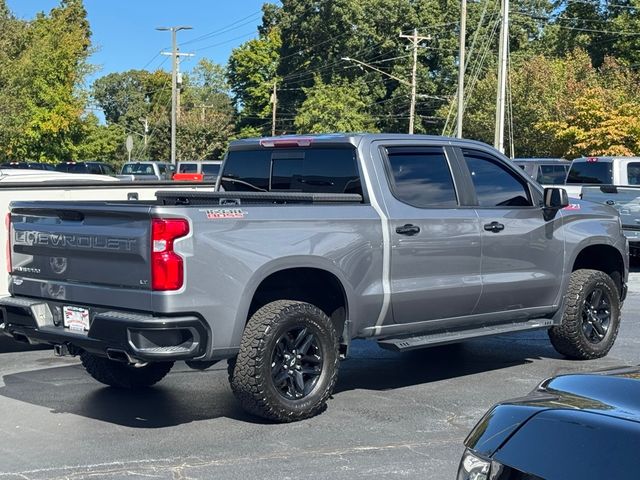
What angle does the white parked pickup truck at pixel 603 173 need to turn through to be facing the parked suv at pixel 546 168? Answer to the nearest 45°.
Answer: approximately 45° to its left

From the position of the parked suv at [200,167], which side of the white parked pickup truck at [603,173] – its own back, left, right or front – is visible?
left

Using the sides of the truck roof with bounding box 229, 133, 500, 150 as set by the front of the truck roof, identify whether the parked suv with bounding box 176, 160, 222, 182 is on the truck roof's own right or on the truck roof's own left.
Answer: on the truck roof's own left

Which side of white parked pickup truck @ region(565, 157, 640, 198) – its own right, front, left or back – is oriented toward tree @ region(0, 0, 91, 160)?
left

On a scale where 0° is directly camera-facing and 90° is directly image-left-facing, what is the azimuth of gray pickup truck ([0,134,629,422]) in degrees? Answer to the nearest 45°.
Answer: approximately 225°

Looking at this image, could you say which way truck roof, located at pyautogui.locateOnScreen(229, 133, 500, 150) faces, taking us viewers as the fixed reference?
facing away from the viewer and to the right of the viewer

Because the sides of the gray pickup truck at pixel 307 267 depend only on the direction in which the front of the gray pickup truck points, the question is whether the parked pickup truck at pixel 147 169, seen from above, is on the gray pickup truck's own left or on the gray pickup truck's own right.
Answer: on the gray pickup truck's own left

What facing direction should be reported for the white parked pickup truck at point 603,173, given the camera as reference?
facing away from the viewer and to the right of the viewer

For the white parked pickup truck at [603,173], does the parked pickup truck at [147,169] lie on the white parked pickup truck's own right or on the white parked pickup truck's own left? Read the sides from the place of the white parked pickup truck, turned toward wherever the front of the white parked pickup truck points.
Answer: on the white parked pickup truck's own left

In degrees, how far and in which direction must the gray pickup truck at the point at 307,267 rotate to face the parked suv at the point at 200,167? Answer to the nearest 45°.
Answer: approximately 45° to its left

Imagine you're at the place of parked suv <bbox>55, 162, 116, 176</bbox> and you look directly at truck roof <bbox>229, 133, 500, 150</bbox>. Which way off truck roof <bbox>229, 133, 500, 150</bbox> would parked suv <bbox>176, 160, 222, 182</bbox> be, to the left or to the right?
left
